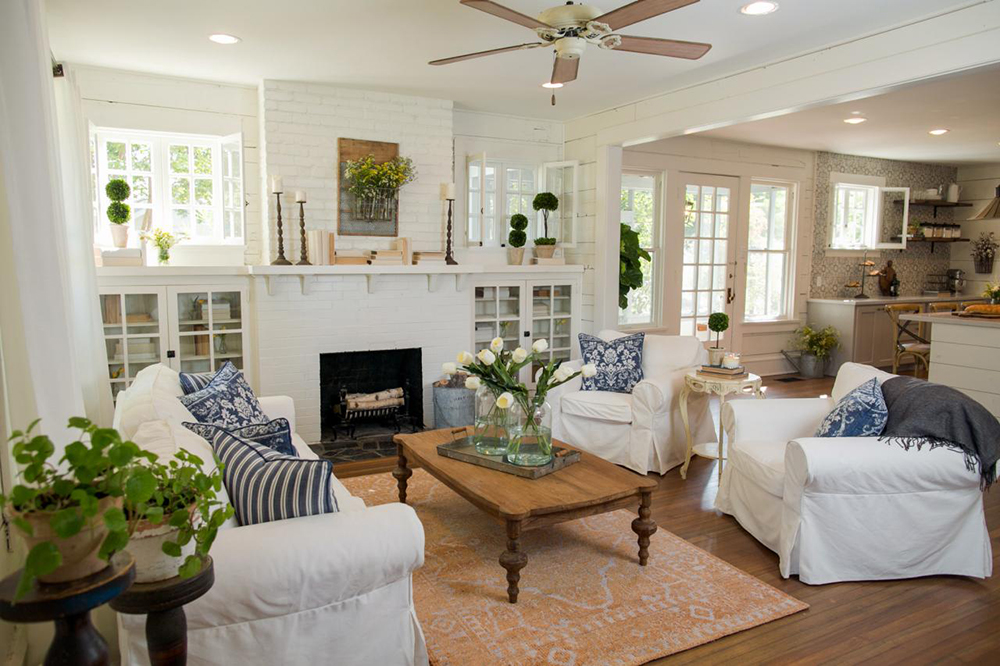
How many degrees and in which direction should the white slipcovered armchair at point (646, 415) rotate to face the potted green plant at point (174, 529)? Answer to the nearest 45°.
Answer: approximately 45° to its left

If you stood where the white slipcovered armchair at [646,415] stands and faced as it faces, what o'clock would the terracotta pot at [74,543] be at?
The terracotta pot is roughly at 11 o'clock from the white slipcovered armchair.

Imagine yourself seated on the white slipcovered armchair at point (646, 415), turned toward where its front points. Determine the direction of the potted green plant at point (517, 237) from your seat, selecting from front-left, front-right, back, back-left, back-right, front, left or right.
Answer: right

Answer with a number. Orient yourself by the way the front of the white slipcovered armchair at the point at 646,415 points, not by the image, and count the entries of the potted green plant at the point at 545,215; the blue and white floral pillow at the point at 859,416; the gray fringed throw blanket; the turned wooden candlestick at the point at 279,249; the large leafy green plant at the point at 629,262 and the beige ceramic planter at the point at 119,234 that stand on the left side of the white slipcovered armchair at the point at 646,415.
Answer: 2

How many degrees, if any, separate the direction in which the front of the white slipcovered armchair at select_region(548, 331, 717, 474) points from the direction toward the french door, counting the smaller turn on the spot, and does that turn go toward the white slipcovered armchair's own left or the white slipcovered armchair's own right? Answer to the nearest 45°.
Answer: approximately 135° to the white slipcovered armchair's own right

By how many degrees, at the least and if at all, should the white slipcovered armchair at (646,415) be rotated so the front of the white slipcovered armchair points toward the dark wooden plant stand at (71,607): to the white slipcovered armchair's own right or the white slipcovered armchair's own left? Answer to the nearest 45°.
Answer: approximately 45° to the white slipcovered armchair's own left

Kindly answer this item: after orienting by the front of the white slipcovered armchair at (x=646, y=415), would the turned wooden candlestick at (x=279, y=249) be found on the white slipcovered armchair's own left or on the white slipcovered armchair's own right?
on the white slipcovered armchair's own right

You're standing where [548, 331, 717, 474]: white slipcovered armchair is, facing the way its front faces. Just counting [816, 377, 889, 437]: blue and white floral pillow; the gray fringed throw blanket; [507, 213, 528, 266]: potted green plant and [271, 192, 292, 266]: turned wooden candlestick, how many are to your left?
2

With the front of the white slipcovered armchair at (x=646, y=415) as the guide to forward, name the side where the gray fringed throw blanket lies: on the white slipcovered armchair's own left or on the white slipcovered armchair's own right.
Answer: on the white slipcovered armchair's own left

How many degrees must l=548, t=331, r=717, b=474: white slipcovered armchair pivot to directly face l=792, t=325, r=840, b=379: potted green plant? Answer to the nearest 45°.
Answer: approximately 180°

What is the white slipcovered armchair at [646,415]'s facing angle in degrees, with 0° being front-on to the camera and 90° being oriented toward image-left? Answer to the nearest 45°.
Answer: approximately 45°

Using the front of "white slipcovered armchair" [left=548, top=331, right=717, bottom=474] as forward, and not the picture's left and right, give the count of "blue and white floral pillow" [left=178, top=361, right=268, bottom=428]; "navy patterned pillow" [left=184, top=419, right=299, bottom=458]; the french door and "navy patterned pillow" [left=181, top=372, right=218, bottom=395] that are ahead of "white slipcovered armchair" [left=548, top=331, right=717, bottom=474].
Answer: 3

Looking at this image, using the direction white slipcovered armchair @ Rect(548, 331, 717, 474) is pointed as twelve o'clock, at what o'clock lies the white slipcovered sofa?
The white slipcovered sofa is roughly at 11 o'clock from the white slipcovered armchair.

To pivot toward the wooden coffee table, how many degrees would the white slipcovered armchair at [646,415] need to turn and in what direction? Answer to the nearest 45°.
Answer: approximately 45° to its left

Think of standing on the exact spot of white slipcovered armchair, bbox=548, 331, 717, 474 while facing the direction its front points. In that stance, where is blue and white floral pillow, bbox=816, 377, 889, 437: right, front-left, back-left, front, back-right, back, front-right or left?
left

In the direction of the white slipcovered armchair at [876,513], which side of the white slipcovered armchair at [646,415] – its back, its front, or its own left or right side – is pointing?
left
